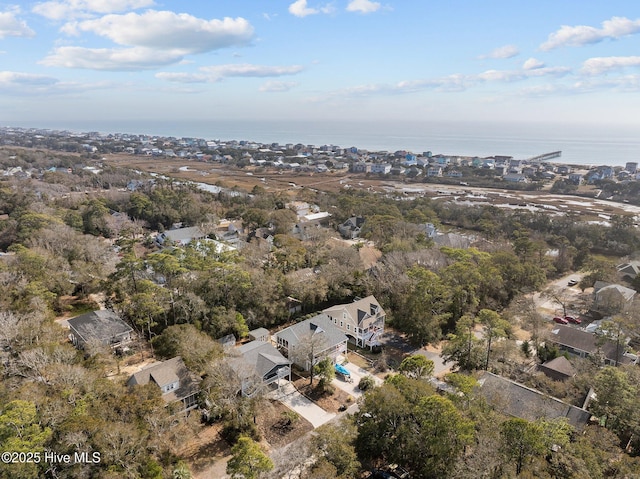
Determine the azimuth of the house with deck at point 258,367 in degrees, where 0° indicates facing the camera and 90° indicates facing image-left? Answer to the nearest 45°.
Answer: approximately 315°

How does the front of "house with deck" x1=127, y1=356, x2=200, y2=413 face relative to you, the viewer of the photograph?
facing the viewer and to the right of the viewer

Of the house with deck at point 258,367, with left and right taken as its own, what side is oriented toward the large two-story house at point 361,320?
left

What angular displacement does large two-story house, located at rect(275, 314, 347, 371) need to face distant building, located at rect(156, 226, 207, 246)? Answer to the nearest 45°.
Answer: approximately 180°

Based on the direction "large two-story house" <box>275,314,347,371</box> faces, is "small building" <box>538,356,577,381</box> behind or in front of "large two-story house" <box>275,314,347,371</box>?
in front

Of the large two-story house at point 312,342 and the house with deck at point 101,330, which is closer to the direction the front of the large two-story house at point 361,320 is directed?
the large two-story house

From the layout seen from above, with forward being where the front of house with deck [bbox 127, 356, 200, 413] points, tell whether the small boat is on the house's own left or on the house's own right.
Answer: on the house's own left

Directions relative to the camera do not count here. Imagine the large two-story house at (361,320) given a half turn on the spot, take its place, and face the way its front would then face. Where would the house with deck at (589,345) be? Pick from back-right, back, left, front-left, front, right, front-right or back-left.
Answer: back-right

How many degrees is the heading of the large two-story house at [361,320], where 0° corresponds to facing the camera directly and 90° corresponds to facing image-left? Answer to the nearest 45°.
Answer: approximately 315°

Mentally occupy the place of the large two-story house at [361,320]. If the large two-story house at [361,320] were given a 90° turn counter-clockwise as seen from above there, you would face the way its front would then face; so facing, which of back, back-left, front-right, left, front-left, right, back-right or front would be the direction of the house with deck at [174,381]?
back

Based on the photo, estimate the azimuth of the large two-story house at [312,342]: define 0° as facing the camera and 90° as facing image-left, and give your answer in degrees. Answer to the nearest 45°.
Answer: approximately 315°
